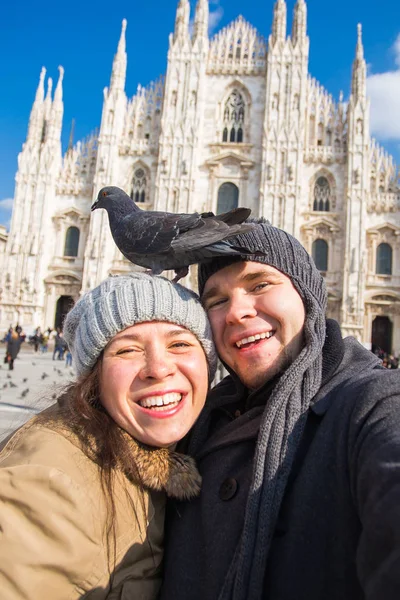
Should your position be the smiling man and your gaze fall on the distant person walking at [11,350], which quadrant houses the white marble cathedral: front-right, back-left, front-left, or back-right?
front-right

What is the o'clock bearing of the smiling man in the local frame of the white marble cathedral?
The smiling man is roughly at 12 o'clock from the white marble cathedral.

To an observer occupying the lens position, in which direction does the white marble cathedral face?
facing the viewer

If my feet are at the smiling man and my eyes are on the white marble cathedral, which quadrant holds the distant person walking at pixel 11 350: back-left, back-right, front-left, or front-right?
front-left

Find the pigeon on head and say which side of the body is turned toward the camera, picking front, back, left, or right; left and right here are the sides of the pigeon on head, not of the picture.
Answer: left

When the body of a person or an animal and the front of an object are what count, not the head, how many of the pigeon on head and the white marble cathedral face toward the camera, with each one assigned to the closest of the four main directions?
1

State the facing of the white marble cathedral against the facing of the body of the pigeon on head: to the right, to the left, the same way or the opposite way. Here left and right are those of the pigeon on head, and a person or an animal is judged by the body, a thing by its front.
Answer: to the left

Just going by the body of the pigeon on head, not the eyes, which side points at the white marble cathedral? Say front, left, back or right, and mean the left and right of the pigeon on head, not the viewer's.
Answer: right

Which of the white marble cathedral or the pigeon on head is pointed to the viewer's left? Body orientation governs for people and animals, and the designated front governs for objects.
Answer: the pigeon on head

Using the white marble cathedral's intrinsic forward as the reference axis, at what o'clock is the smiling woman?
The smiling woman is roughly at 12 o'clock from the white marble cathedral.

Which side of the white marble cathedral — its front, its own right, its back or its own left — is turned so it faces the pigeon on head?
front

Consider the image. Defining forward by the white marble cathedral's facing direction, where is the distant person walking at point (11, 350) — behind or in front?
in front
